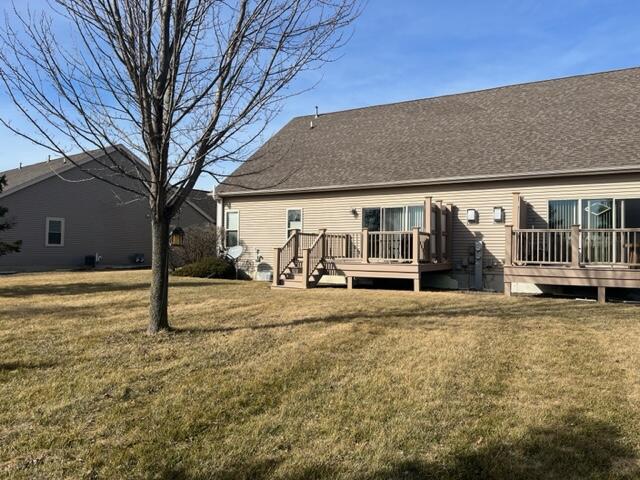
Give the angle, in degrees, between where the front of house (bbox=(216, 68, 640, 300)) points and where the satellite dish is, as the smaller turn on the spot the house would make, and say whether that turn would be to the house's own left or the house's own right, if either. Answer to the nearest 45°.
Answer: approximately 90° to the house's own left

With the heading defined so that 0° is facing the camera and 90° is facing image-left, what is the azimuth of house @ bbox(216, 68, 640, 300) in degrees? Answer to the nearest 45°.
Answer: approximately 180°

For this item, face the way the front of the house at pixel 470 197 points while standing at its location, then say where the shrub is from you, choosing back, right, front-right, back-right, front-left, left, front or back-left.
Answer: left

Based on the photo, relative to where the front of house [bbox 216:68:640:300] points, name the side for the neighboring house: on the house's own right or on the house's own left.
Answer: on the house's own left
